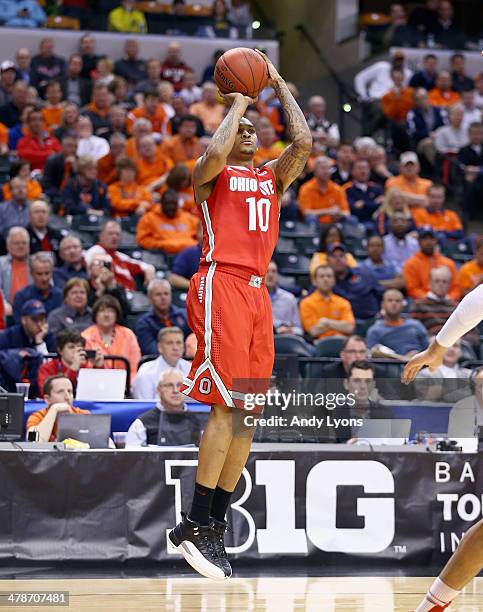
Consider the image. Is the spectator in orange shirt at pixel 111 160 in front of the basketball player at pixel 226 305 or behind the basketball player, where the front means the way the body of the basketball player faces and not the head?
behind

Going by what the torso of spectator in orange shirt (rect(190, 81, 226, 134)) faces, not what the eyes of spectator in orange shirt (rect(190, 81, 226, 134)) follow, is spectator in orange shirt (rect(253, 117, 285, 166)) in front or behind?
in front

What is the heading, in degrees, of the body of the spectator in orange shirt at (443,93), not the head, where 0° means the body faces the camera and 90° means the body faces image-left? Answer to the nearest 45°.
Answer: approximately 0°

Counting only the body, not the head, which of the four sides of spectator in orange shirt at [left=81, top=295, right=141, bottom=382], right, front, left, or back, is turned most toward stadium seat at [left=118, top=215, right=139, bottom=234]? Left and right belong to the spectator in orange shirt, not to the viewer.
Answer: back

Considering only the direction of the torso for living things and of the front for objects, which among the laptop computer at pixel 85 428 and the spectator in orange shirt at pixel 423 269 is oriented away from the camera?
the laptop computer

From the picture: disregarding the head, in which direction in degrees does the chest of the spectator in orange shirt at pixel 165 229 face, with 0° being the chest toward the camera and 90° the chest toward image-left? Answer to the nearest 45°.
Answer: approximately 0°

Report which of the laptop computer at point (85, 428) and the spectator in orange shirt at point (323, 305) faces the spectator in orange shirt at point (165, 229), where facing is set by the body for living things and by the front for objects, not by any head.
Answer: the laptop computer

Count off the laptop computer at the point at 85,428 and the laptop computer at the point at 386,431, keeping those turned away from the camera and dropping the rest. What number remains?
2

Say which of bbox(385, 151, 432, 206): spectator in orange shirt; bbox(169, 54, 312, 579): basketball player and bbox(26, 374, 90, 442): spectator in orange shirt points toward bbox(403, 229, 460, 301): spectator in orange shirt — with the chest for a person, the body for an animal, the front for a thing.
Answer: bbox(385, 151, 432, 206): spectator in orange shirt

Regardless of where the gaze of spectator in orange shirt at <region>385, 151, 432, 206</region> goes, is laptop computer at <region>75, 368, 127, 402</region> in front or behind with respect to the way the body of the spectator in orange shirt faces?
in front

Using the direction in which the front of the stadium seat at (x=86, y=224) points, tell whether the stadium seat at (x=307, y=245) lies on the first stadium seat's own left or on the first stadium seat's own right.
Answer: on the first stadium seat's own left
